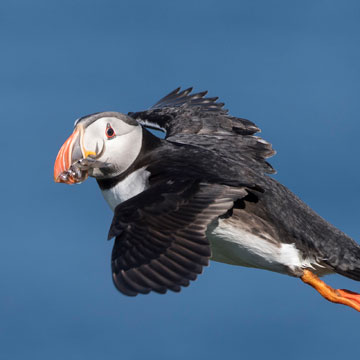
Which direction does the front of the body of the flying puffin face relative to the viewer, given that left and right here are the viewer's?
facing to the left of the viewer
